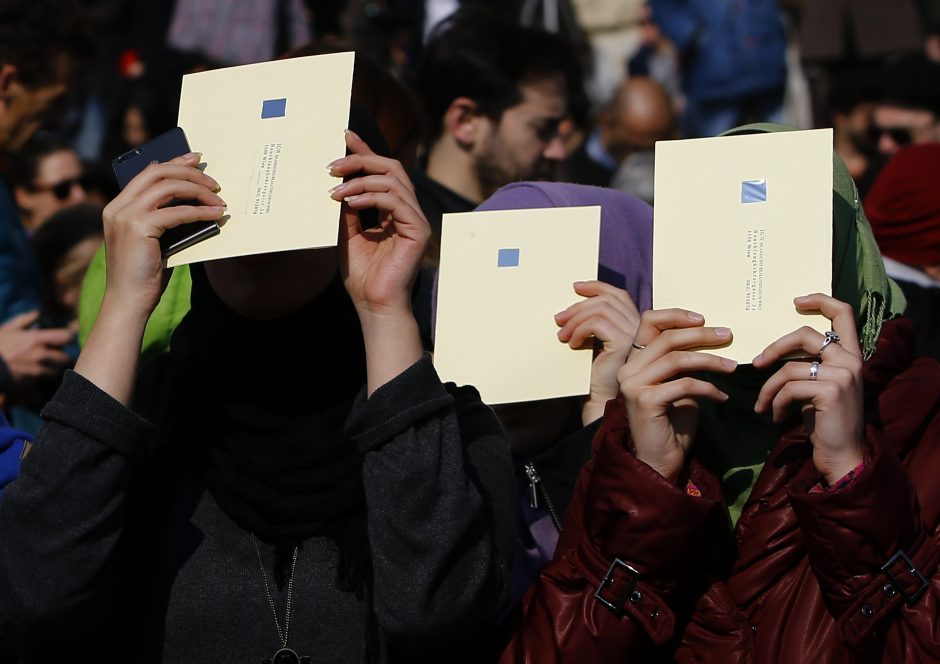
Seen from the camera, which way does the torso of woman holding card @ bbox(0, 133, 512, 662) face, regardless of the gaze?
toward the camera

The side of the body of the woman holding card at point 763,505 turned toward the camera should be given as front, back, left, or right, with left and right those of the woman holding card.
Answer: front

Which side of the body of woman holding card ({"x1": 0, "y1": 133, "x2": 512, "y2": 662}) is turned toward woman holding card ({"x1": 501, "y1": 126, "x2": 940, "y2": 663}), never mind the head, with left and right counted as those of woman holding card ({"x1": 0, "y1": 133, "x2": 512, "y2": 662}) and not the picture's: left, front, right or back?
left

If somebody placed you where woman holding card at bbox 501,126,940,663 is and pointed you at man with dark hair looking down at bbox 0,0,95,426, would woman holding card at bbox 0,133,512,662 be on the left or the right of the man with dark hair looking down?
left

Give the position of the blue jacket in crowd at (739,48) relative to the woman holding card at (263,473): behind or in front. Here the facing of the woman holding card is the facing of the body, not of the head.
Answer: behind

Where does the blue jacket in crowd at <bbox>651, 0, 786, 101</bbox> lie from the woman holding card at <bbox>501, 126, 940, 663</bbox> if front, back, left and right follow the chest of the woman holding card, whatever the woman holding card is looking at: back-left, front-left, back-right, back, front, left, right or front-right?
back

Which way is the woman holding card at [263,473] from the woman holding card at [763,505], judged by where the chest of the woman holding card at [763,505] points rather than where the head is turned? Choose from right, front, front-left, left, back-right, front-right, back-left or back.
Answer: right
